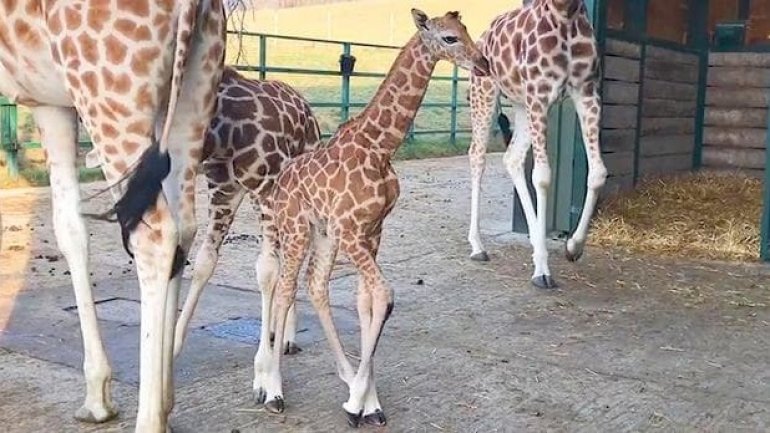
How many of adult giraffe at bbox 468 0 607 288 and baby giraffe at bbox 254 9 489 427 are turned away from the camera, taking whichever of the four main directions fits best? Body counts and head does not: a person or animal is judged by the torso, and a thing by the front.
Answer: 0

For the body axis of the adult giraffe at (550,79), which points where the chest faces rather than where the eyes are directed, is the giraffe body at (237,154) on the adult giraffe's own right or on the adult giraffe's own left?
on the adult giraffe's own right

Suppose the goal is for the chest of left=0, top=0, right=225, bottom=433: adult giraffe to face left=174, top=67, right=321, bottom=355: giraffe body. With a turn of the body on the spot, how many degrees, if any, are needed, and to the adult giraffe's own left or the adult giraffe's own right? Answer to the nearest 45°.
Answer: approximately 90° to the adult giraffe's own right

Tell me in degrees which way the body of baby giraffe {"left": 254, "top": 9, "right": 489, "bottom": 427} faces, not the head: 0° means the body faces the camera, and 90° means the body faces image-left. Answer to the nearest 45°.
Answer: approximately 315°

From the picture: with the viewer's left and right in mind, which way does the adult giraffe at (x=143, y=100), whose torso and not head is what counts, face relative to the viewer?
facing away from the viewer and to the left of the viewer

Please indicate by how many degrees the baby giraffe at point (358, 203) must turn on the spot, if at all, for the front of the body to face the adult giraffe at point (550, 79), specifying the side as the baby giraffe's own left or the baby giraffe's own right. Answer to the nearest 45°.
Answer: approximately 90° to the baby giraffe's own left

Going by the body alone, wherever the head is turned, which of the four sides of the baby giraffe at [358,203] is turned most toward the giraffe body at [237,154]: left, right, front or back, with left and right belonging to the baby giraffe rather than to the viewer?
back

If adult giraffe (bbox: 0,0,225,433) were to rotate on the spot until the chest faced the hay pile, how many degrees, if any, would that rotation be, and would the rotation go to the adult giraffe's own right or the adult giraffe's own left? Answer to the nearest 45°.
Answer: approximately 90° to the adult giraffe's own right
